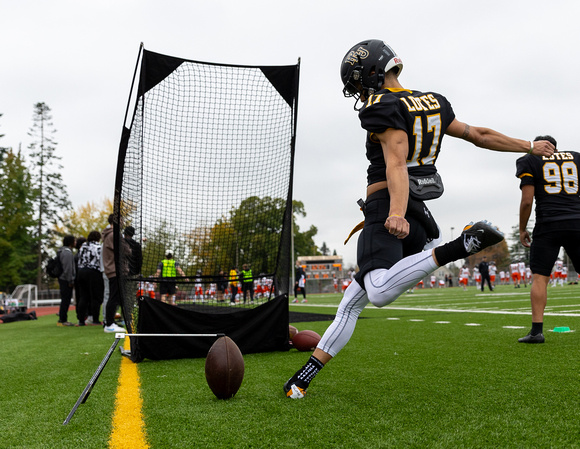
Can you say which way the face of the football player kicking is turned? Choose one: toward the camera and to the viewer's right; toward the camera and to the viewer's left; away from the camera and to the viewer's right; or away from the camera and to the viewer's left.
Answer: away from the camera and to the viewer's left

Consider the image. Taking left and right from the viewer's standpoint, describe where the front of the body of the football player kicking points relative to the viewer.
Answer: facing away from the viewer and to the left of the viewer

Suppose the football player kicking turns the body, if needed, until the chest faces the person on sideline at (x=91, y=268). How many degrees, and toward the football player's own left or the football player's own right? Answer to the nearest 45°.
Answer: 0° — they already face them

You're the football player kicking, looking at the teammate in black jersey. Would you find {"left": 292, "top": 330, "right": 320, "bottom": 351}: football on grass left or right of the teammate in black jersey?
left

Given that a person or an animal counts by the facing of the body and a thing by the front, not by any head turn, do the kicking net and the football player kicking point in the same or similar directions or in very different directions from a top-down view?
very different directions

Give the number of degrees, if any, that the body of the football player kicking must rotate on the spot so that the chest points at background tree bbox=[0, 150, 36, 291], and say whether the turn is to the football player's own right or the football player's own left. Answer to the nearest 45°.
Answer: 0° — they already face it

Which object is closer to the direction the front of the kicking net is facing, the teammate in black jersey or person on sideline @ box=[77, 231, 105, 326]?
the teammate in black jersey

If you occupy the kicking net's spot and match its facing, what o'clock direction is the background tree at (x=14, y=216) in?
The background tree is roughly at 5 o'clock from the kicking net.

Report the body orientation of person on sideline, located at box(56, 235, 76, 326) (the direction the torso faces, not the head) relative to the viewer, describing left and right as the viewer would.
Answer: facing to the right of the viewer

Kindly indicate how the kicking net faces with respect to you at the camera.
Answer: facing the viewer and to the right of the viewer

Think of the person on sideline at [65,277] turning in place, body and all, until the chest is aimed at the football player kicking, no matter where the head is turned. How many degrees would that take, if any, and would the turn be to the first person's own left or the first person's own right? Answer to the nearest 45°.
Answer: approximately 90° to the first person's own right

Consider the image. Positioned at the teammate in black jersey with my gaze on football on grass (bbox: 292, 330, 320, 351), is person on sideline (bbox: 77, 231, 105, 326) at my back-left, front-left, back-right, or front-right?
front-right

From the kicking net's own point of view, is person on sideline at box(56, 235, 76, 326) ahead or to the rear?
to the rear
